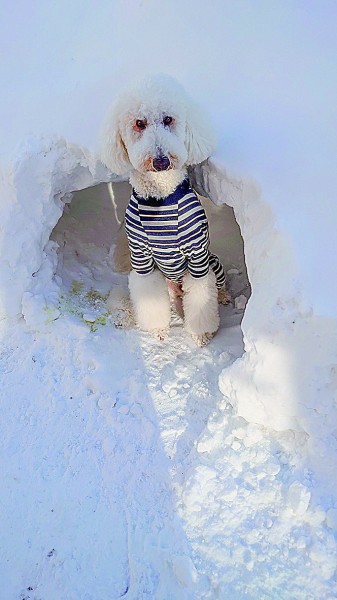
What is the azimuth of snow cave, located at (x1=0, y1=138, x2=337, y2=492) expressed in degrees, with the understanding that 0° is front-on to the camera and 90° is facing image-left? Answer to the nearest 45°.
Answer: approximately 0°

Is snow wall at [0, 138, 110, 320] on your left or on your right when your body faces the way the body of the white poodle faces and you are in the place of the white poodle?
on your right
